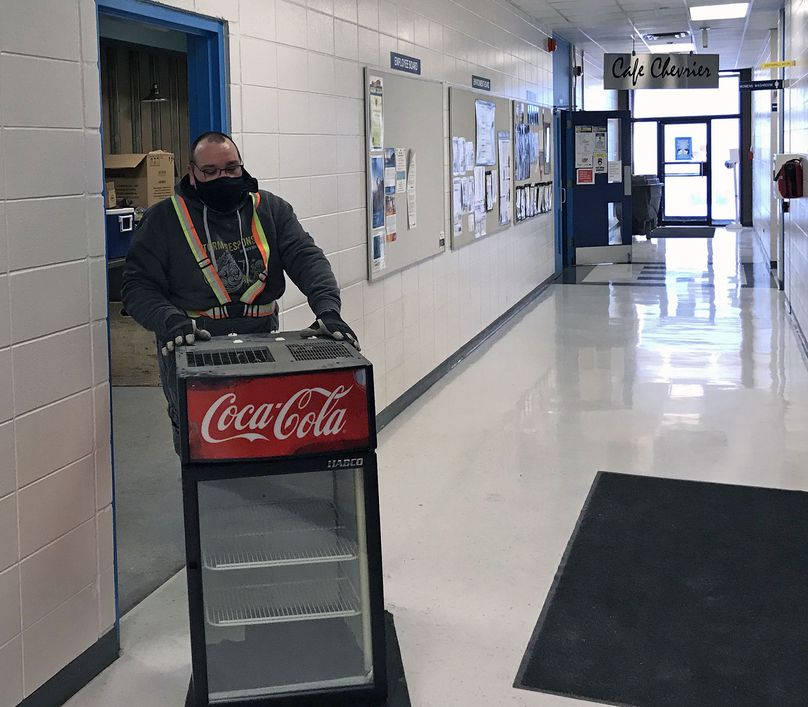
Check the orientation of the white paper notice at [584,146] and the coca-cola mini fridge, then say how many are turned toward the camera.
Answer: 2

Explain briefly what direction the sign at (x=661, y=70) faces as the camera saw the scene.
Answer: facing the viewer

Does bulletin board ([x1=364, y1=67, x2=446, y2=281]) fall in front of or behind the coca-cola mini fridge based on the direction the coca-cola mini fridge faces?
behind

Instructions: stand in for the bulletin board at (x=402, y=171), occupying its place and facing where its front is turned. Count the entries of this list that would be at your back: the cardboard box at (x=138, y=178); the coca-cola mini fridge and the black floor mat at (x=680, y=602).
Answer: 1

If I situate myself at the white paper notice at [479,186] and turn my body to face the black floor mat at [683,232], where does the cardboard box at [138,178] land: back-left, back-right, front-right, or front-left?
back-left

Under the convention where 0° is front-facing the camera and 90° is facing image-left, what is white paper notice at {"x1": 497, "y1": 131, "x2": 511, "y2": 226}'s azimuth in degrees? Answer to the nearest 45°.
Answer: approximately 315°

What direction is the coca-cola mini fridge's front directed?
toward the camera

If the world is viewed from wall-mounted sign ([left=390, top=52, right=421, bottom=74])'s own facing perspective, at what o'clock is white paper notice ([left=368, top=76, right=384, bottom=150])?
The white paper notice is roughly at 2 o'clock from the wall-mounted sign.

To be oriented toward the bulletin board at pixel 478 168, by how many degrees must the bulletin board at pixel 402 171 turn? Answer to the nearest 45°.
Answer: approximately 135° to its left

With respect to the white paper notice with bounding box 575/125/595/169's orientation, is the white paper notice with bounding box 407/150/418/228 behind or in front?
in front

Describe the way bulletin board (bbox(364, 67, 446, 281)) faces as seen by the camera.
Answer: facing the viewer and to the right of the viewer

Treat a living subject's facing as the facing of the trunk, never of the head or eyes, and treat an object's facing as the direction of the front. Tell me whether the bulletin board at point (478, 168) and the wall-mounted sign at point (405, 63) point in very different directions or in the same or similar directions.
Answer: same or similar directions

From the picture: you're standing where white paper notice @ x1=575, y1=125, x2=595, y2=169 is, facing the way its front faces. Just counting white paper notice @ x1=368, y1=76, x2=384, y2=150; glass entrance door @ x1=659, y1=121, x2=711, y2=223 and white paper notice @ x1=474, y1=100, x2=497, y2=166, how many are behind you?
1

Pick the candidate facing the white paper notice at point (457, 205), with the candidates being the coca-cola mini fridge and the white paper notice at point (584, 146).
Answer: the white paper notice at point (584, 146)
